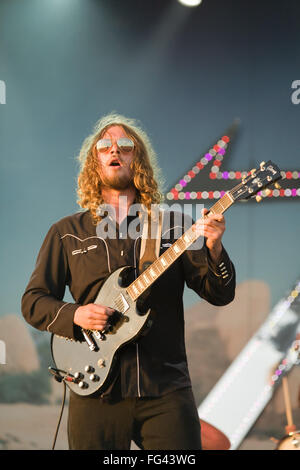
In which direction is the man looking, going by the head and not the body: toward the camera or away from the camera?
toward the camera

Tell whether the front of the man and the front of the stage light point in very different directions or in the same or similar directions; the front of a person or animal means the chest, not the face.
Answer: same or similar directions

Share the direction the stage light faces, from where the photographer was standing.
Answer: facing the viewer

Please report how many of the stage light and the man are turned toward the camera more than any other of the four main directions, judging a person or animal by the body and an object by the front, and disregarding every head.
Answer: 2

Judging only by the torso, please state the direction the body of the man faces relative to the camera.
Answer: toward the camera
